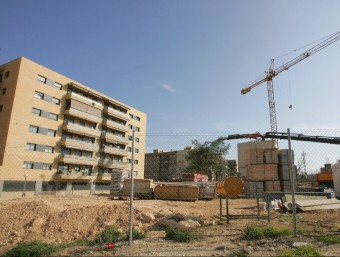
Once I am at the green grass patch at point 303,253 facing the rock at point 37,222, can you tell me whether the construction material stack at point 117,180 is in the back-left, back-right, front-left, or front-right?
front-right

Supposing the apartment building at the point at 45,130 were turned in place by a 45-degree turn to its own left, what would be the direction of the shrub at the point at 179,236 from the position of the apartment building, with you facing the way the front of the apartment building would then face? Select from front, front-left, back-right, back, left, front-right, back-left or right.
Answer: right

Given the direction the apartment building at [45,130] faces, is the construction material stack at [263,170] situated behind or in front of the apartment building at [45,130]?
in front

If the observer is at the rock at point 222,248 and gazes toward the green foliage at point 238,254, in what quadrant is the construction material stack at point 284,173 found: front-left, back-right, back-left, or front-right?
back-left

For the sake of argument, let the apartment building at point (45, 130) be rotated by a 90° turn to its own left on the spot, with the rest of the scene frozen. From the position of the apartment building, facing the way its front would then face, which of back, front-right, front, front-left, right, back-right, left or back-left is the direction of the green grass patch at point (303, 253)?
back-right

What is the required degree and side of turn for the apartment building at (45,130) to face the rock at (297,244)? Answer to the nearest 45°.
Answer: approximately 45° to its right

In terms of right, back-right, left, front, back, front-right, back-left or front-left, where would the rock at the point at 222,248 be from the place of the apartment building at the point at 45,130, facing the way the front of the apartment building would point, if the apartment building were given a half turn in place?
back-left

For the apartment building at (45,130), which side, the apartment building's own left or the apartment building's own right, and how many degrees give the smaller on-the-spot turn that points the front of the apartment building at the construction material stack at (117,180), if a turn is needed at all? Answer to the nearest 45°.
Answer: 0° — it already faces it

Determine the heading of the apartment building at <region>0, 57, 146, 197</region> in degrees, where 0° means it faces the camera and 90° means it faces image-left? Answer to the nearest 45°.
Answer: approximately 315°

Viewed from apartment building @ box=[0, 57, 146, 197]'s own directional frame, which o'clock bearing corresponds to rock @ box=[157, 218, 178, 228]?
The rock is roughly at 1 o'clock from the apartment building.

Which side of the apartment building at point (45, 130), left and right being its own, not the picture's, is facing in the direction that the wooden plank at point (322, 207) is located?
front

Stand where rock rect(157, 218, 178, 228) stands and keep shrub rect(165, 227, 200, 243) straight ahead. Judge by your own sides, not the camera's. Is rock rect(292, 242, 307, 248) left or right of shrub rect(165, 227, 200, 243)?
left

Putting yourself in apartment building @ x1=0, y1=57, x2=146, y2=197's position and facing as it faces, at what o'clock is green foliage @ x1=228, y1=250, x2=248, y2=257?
The green foliage is roughly at 1 o'clock from the apartment building.
